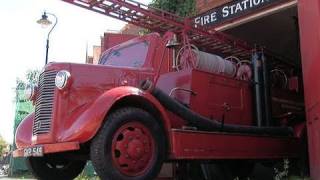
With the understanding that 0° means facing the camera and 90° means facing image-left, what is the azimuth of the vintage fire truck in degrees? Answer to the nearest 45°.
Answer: approximately 45°
